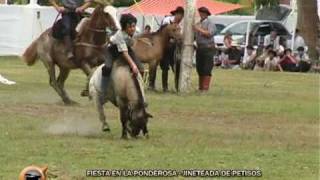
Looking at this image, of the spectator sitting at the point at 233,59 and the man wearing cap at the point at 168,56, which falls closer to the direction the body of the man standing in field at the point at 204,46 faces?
the man wearing cap

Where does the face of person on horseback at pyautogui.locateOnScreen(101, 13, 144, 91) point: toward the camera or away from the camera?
toward the camera

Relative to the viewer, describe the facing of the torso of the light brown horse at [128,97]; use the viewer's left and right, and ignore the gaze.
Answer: facing the viewer and to the right of the viewer

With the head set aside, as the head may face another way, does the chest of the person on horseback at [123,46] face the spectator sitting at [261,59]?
no

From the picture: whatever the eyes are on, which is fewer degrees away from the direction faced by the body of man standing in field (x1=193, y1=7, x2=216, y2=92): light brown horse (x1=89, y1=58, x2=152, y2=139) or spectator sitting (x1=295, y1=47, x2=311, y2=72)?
the light brown horse

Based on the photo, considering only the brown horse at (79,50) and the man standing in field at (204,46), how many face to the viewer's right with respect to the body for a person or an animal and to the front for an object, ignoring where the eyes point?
1

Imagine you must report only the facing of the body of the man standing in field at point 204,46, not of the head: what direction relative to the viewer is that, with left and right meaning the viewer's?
facing the viewer and to the left of the viewer

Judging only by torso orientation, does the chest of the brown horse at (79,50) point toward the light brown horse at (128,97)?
no

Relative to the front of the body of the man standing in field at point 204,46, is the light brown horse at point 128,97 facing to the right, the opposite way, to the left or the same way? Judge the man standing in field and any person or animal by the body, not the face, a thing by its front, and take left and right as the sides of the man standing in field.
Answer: to the left

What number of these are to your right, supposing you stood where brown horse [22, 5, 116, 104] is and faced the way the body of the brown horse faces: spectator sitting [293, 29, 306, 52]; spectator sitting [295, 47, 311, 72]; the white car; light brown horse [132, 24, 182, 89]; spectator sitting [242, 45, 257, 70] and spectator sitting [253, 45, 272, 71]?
0

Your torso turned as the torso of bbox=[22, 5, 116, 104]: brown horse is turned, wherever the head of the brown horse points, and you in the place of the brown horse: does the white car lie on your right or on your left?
on your left

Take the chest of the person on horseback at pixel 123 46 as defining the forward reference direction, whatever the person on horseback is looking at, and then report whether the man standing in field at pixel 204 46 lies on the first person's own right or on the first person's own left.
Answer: on the first person's own left

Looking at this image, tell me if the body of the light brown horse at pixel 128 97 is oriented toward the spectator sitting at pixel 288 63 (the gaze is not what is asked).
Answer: no

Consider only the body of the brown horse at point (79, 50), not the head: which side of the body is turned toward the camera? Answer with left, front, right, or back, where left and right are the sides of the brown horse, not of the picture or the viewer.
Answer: right

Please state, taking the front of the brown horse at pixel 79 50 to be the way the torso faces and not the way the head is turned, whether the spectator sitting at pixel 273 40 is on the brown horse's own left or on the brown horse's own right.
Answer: on the brown horse's own left

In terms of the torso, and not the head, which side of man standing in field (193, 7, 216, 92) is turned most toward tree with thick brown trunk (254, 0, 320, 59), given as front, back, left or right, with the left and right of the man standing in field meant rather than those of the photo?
back

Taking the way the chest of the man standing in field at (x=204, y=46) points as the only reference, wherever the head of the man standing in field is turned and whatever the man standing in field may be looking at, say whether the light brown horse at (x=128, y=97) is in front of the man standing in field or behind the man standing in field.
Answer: in front

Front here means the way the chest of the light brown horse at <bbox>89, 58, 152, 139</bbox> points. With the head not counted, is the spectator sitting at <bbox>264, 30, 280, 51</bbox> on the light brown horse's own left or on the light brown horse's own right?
on the light brown horse's own left
